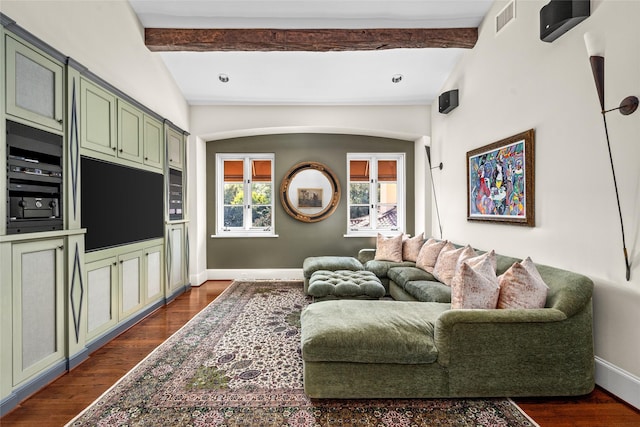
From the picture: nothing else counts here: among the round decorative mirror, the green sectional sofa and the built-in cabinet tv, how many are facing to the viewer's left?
1

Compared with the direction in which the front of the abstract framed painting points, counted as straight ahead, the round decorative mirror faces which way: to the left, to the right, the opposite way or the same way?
to the left

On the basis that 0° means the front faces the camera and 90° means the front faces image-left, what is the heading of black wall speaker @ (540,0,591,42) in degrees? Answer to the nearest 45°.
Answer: approximately 45°

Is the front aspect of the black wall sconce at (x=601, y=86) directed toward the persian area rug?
yes

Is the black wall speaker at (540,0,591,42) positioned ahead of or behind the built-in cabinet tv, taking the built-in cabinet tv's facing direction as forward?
ahead

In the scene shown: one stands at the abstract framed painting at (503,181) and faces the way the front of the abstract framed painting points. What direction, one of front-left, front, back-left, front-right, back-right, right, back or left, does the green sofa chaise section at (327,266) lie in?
front-right

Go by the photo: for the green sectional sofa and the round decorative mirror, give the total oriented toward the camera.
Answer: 1

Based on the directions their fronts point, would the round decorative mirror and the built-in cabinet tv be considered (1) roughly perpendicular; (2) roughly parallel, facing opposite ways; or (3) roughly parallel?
roughly perpendicular

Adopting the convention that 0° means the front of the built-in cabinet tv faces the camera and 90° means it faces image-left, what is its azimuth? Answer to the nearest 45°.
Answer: approximately 315°

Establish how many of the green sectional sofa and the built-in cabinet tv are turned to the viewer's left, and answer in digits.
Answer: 1
